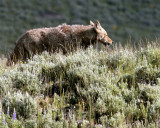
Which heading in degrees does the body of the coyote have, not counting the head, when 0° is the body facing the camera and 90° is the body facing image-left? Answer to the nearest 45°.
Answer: approximately 270°
